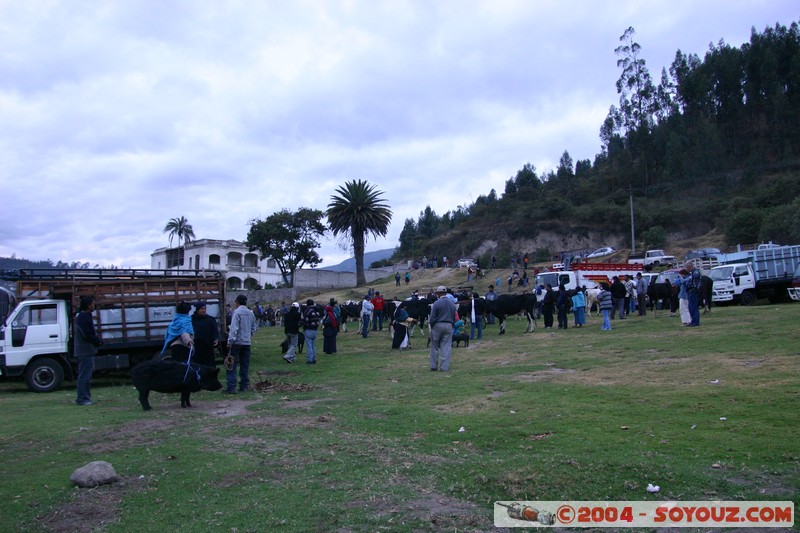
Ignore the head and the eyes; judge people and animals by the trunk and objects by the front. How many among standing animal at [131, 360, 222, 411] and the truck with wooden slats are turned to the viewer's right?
1

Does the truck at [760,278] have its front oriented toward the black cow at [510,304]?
yes

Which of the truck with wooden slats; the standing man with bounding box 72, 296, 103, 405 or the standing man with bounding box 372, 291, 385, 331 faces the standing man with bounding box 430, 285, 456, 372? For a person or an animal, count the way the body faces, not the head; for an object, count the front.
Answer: the standing man with bounding box 72, 296, 103, 405

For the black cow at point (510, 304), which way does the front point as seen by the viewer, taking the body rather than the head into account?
to the viewer's left

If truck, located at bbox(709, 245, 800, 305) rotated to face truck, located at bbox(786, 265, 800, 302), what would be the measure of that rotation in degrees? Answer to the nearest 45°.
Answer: approximately 90° to its left

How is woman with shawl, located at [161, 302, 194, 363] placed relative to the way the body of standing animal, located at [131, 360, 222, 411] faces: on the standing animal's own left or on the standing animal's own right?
on the standing animal's own left

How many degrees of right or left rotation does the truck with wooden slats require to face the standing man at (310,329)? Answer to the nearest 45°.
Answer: approximately 180°

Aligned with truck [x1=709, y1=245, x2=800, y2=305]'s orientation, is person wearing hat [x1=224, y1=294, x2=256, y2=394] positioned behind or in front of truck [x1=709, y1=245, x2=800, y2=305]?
in front
